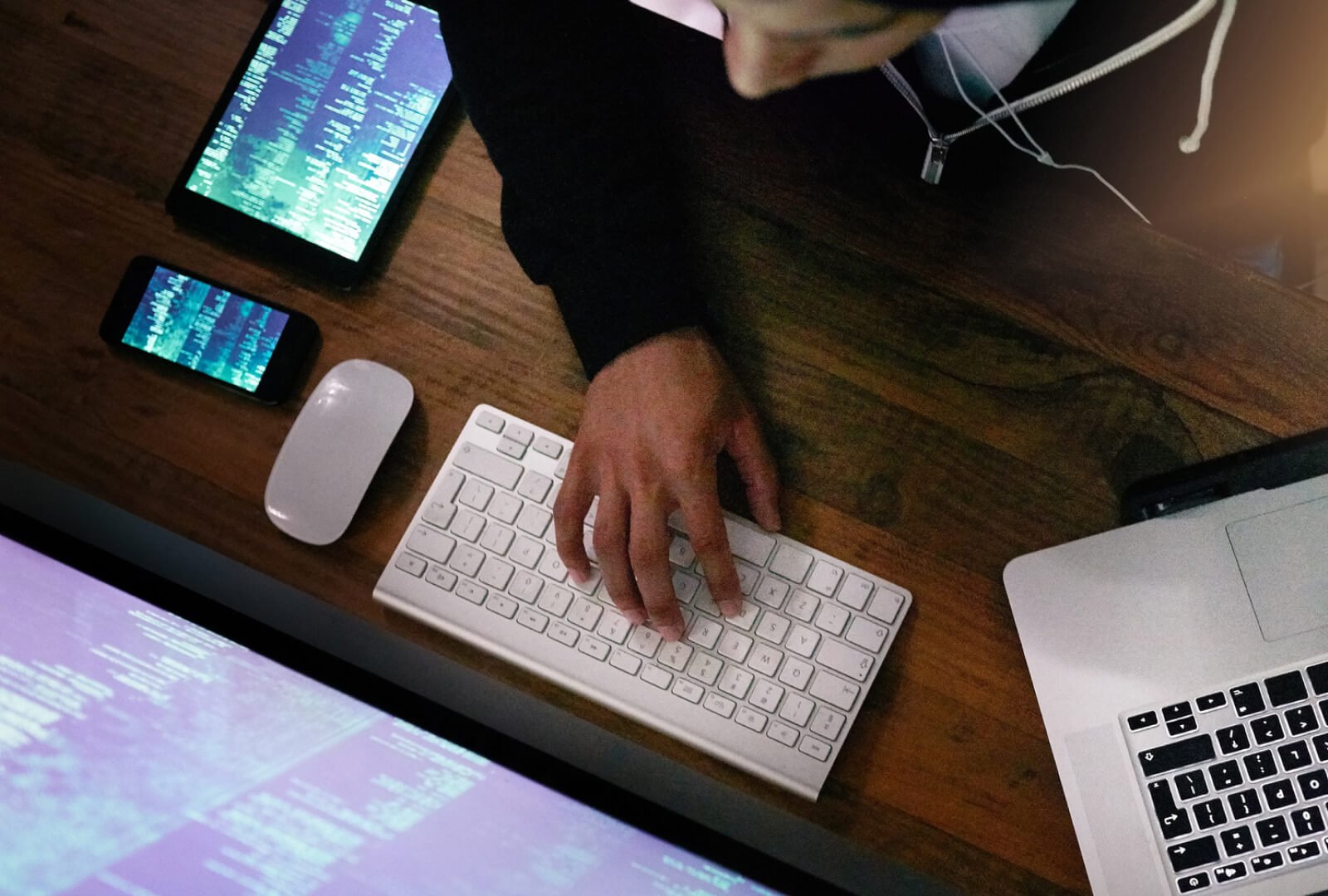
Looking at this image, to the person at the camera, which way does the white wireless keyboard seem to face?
facing away from the viewer and to the right of the viewer

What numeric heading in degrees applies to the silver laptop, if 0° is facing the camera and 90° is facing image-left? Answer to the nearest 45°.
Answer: approximately 180°
